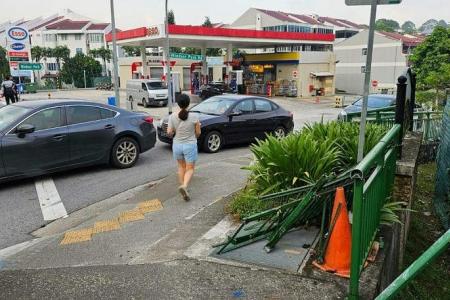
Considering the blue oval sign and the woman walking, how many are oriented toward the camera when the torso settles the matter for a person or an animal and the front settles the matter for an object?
1

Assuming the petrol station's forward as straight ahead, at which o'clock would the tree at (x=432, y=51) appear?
The tree is roughly at 9 o'clock from the petrol station.

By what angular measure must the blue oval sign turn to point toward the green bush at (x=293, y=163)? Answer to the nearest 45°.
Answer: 0° — it already faces it

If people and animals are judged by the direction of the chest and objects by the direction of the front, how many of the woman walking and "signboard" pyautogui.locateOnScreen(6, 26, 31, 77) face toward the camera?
1

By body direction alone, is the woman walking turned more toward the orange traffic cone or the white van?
the white van

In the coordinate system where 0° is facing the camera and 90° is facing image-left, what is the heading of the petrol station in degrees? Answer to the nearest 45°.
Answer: approximately 45°

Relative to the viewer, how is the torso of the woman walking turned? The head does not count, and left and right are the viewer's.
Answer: facing away from the viewer

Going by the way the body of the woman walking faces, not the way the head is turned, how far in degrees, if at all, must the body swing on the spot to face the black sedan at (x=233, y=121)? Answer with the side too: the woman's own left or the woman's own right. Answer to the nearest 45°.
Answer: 0° — they already face it

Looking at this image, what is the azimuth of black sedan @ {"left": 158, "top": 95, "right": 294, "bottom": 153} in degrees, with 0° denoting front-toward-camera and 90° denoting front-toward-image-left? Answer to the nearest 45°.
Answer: approximately 45°

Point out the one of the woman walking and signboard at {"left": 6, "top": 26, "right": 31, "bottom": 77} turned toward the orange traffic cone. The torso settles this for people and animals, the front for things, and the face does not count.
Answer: the signboard
